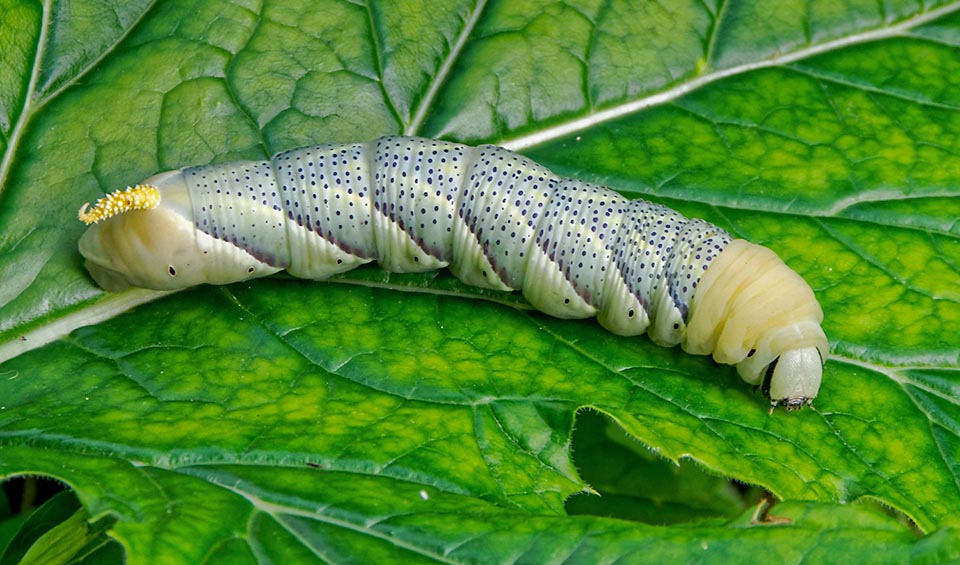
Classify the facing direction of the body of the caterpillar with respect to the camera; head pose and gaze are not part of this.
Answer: to the viewer's right
